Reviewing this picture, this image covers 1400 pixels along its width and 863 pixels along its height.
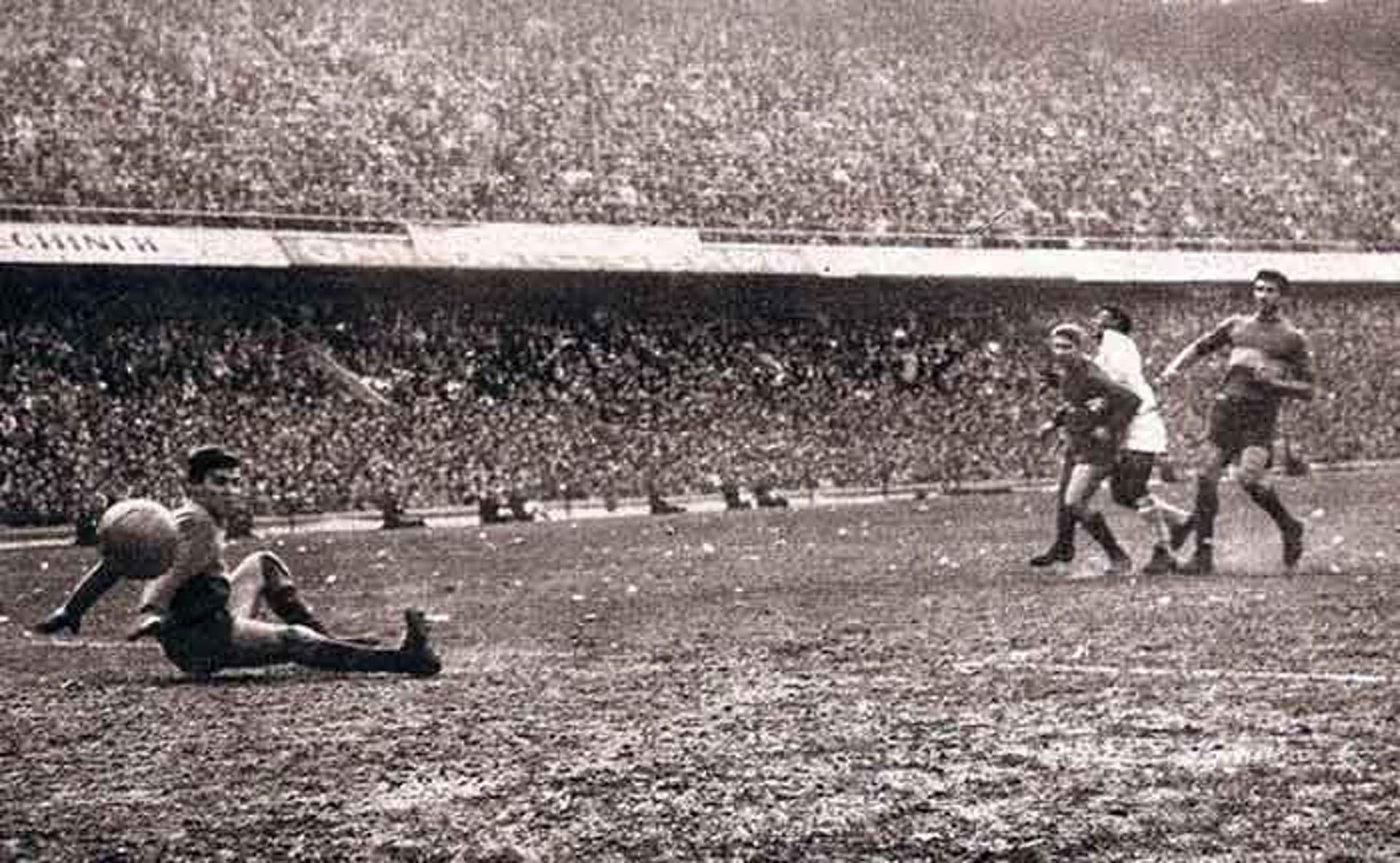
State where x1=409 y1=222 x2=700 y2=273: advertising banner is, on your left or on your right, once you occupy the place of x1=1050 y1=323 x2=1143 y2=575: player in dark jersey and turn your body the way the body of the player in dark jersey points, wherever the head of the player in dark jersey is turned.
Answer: on your right

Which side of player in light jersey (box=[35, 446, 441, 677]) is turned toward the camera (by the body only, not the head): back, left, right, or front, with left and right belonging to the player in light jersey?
right

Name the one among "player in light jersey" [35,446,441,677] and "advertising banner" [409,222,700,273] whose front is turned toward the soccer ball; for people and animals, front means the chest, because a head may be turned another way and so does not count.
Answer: the advertising banner

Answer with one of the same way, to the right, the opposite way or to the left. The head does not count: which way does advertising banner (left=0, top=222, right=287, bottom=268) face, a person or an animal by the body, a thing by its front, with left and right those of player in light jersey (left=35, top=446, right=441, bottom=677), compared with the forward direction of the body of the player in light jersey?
to the right

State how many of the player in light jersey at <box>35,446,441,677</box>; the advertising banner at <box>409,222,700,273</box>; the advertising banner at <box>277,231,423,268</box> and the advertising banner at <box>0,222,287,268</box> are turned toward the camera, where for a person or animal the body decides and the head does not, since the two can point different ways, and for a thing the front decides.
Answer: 3

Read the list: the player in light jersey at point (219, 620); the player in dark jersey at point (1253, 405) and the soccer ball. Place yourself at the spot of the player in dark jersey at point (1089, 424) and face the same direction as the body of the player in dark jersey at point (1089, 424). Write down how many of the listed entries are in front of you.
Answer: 2

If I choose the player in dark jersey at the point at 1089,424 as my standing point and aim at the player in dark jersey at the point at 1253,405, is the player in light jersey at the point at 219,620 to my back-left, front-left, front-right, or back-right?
back-right

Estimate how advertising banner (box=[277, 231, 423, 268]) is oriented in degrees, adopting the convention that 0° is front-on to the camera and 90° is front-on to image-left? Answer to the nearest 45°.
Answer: approximately 0°

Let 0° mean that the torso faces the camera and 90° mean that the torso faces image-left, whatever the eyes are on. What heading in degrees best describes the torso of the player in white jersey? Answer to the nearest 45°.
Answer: approximately 90°

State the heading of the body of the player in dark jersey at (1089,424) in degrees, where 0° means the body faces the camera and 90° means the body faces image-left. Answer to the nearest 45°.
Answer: approximately 45°
